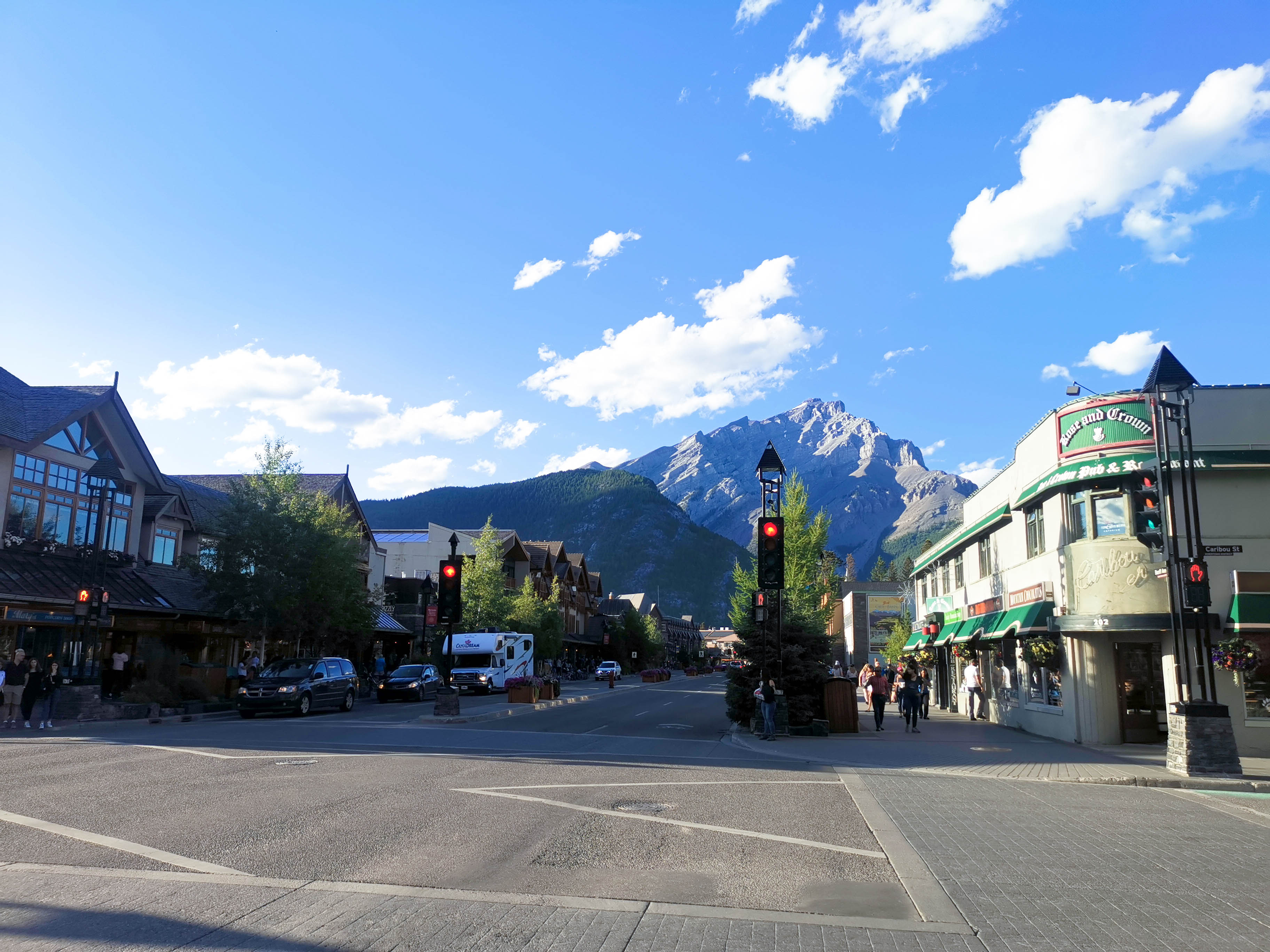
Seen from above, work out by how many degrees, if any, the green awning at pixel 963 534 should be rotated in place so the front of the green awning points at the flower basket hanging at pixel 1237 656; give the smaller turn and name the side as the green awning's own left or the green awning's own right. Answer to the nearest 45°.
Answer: approximately 90° to the green awning's own left

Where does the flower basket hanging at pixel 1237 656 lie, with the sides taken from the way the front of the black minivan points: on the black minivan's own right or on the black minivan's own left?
on the black minivan's own left

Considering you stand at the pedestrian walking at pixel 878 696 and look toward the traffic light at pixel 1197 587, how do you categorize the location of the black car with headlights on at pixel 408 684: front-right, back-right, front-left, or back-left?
back-right

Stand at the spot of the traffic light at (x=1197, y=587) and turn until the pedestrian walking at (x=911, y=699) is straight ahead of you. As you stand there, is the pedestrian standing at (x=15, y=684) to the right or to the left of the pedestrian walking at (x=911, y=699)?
left

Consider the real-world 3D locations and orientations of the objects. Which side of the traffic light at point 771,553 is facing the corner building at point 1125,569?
left

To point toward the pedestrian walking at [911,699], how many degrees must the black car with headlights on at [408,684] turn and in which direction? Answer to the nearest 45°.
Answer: approximately 90° to its left

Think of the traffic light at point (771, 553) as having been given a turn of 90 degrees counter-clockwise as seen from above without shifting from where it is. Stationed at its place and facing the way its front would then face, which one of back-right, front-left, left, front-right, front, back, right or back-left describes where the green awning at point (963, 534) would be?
front-left

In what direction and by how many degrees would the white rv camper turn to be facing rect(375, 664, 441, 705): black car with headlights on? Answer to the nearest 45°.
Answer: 0° — it already faces it

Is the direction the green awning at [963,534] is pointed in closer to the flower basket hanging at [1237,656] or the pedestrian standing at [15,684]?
the pedestrian standing

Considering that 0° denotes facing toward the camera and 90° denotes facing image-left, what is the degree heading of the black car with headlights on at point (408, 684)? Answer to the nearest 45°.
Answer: approximately 45°
